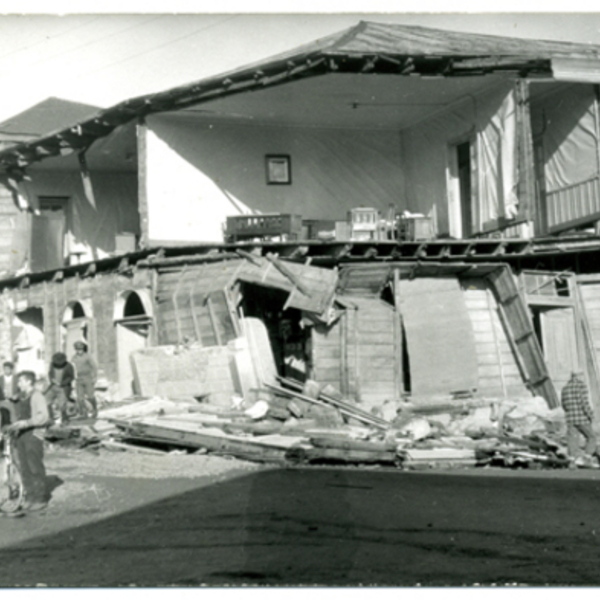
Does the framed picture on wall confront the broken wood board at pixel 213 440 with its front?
yes

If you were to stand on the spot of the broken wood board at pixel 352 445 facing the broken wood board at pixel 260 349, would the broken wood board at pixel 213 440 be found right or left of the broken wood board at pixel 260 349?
left

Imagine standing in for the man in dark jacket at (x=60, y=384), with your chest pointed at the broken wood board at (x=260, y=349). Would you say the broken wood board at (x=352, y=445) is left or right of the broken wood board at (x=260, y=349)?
right

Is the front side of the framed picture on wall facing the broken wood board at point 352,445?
yes

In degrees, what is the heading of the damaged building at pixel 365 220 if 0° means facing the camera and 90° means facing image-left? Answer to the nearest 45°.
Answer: approximately 0°

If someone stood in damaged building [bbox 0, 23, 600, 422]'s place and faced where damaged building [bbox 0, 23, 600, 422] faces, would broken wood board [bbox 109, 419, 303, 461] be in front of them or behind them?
in front

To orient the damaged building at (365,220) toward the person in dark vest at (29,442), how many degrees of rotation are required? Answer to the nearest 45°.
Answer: approximately 45° to its right

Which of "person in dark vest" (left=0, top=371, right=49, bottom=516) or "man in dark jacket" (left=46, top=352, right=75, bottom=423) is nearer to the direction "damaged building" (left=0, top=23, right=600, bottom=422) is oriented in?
the person in dark vest

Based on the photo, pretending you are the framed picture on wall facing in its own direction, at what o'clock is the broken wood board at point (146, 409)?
The broken wood board is roughly at 1 o'clock from the framed picture on wall.

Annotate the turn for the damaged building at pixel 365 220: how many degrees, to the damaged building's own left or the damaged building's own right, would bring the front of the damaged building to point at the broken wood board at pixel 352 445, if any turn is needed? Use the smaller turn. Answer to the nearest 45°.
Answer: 0° — it already faces it

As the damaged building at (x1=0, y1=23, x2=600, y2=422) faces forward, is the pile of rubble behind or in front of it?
in front

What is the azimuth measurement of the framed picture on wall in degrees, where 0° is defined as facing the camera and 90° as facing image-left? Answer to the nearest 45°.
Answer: approximately 0°

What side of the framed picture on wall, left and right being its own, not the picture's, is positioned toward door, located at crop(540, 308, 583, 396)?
left
